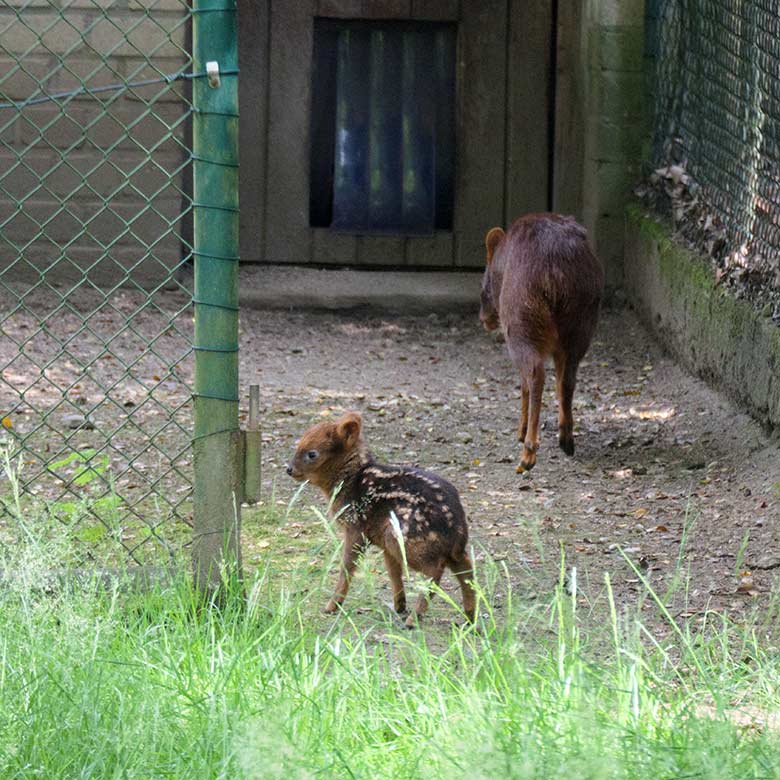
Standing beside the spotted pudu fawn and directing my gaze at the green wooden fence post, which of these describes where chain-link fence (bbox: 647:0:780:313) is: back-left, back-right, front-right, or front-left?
back-right

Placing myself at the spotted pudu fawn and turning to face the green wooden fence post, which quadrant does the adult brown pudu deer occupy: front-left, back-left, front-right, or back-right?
back-right

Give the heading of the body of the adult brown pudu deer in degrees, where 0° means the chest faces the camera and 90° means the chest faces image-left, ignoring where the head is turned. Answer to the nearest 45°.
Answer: approximately 180°

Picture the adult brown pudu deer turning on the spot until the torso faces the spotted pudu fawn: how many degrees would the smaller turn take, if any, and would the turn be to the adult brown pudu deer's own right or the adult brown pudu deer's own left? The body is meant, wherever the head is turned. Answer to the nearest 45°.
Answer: approximately 180°

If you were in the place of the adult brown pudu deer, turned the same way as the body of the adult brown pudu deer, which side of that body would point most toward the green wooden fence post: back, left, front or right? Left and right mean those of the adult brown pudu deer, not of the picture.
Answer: back

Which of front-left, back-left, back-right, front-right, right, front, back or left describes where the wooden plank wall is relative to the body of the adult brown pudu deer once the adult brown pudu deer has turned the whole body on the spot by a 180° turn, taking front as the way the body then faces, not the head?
back

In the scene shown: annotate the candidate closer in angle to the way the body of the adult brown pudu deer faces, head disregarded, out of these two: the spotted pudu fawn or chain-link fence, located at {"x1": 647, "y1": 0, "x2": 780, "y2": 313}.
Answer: the chain-link fence

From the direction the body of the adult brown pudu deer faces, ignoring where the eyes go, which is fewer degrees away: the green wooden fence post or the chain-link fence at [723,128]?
the chain-link fence
